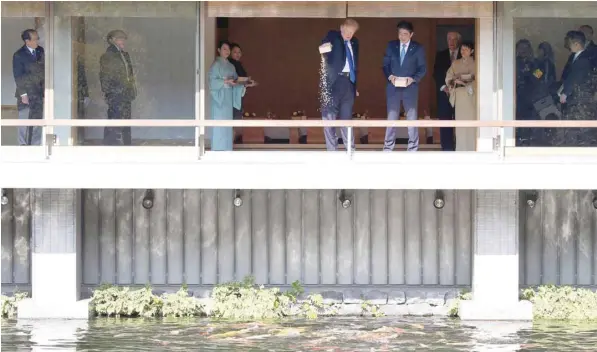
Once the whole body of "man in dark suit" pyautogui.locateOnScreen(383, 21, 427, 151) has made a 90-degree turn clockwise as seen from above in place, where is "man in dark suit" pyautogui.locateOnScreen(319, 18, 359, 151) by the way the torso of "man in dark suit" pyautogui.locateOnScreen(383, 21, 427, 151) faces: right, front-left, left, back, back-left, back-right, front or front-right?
front

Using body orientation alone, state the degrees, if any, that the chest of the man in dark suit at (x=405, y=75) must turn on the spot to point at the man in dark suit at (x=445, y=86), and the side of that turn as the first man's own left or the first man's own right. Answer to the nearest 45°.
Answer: approximately 135° to the first man's own left

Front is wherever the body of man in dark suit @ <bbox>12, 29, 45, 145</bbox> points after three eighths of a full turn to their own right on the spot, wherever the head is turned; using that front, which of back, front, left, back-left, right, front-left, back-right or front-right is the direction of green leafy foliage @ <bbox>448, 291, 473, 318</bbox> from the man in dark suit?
back

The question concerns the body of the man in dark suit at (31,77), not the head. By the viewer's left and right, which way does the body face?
facing the viewer and to the right of the viewer

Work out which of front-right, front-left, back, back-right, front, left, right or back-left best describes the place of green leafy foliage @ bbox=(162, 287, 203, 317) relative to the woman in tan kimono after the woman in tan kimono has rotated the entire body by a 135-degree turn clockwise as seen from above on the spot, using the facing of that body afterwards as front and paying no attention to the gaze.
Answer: left

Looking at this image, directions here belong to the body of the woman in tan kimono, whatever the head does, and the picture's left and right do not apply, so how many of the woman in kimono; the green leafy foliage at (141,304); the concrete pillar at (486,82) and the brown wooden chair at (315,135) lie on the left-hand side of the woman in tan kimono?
1

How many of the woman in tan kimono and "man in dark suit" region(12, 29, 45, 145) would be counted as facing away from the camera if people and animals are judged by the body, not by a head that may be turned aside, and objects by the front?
0

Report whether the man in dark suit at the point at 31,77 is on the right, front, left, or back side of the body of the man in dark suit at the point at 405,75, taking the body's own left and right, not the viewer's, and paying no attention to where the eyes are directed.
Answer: right

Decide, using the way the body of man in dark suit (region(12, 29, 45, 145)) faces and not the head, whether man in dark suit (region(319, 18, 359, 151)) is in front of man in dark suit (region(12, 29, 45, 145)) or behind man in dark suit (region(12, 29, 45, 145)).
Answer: in front

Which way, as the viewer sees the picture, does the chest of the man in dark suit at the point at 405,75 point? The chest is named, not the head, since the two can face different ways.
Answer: toward the camera

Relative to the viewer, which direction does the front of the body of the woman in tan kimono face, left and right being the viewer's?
facing the viewer and to the left of the viewer

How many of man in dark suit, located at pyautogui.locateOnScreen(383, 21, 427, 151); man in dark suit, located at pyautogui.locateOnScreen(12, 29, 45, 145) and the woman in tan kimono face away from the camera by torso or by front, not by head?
0

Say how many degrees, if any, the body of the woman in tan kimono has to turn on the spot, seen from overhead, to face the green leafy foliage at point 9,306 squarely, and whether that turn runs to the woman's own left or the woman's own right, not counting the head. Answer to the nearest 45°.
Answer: approximately 45° to the woman's own right

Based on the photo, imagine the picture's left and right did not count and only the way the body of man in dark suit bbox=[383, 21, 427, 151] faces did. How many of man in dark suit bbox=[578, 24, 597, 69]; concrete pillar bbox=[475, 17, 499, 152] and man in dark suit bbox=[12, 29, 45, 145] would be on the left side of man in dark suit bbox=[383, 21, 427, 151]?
2

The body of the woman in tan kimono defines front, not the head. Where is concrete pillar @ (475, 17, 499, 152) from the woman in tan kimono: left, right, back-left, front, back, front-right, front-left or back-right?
left
